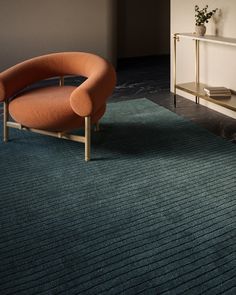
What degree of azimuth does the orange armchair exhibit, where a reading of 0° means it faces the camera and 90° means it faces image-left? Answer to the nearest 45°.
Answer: approximately 45°

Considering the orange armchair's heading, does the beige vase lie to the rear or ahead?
to the rear
